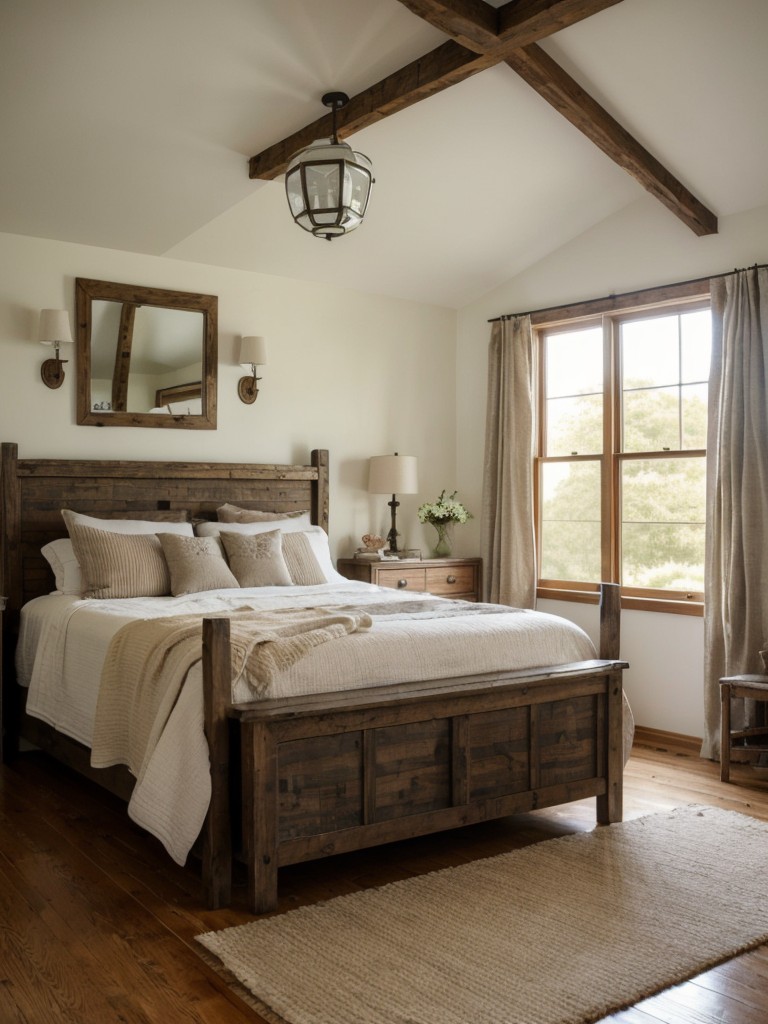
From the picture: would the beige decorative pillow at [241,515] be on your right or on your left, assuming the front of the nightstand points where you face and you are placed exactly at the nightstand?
on your right

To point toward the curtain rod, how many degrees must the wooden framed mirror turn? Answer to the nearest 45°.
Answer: approximately 45° to its left

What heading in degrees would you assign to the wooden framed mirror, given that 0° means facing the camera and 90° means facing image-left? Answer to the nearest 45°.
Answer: approximately 315°

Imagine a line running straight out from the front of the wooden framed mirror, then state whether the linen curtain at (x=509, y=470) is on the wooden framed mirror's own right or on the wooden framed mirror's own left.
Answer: on the wooden framed mirror's own left

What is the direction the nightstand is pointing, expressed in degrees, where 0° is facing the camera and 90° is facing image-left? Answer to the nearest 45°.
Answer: approximately 315°
